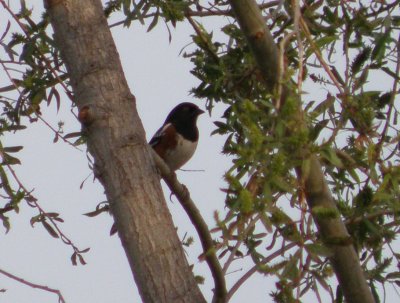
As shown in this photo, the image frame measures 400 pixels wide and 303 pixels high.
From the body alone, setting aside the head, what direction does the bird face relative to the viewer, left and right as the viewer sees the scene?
facing the viewer and to the right of the viewer
